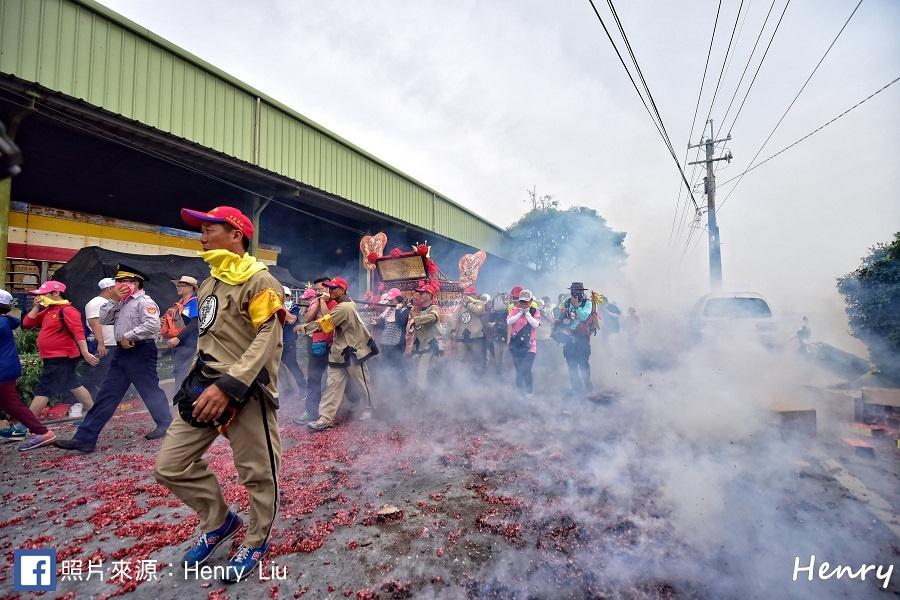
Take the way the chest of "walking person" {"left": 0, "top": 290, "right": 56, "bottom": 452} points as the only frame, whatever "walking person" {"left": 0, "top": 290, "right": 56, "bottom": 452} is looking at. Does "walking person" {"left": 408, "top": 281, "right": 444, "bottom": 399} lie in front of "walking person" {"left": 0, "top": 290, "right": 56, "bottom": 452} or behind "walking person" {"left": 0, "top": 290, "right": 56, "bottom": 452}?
behind

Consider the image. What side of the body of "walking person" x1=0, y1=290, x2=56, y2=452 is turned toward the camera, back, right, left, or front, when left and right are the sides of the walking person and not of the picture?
left

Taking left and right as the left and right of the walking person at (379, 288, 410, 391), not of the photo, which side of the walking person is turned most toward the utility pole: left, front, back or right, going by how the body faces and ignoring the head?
back

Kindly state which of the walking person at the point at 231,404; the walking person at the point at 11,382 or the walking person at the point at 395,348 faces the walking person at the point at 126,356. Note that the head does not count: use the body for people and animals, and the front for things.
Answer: the walking person at the point at 395,348

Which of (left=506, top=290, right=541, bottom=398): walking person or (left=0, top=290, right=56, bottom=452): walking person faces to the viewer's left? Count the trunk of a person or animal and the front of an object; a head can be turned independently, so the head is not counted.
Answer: (left=0, top=290, right=56, bottom=452): walking person

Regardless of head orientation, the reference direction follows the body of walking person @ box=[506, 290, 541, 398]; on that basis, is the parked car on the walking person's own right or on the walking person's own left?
on the walking person's own left

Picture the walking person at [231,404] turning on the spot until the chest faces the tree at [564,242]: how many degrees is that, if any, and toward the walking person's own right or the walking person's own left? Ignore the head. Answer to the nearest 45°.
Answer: approximately 180°

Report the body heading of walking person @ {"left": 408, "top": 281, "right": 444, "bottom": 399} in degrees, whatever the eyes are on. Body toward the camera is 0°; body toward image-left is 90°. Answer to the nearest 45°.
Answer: approximately 45°

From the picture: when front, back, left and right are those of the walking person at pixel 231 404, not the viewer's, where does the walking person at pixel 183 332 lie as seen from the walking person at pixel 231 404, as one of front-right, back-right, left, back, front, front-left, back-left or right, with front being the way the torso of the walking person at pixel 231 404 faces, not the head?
back-right

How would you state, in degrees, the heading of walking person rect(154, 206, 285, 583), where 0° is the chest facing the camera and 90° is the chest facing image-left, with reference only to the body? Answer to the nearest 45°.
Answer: approximately 45°
